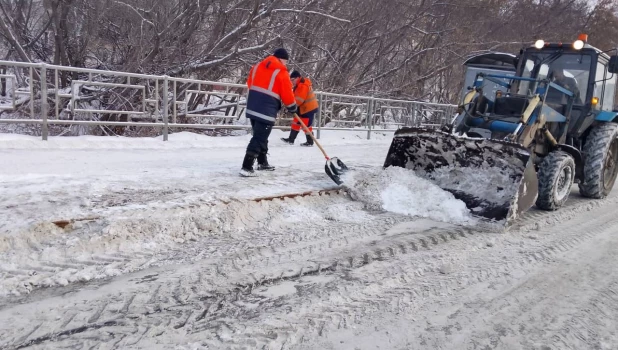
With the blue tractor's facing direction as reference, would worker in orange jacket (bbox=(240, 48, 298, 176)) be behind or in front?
in front

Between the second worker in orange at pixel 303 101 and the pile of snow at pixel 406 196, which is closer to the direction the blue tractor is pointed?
the pile of snow

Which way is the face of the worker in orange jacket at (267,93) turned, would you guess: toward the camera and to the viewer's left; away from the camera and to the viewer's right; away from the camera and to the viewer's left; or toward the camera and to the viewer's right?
away from the camera and to the viewer's right

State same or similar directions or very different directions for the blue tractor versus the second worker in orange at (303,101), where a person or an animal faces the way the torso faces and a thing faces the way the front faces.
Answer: same or similar directions

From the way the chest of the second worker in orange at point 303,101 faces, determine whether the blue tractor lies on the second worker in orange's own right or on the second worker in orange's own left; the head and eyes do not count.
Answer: on the second worker in orange's own left

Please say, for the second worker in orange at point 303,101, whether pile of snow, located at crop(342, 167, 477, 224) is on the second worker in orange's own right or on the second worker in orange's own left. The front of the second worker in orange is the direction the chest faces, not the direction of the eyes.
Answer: on the second worker in orange's own left

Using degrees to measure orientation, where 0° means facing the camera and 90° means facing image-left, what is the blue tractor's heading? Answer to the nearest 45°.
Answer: approximately 45°

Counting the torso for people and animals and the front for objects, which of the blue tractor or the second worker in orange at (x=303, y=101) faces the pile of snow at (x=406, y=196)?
the blue tractor
